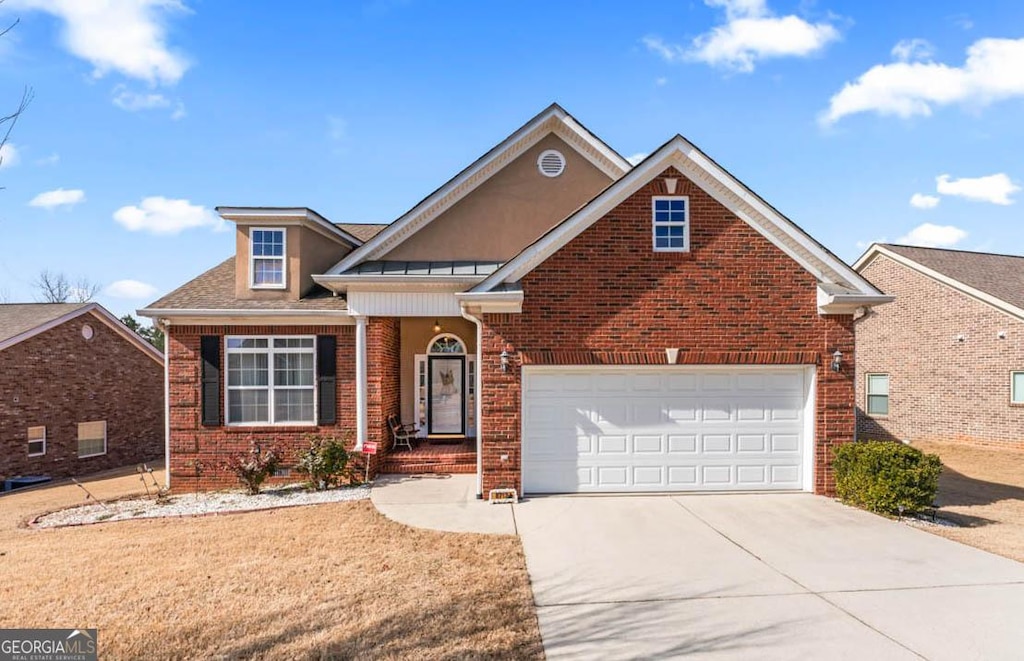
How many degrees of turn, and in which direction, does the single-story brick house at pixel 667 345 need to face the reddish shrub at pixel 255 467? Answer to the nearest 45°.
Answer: approximately 90° to its right

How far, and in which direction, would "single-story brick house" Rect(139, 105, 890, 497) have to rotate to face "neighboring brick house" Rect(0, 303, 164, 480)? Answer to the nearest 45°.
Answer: approximately 135° to its right

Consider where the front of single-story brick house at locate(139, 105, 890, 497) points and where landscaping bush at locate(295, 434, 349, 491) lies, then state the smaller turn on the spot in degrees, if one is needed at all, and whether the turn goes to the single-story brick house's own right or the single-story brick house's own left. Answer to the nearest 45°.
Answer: approximately 90° to the single-story brick house's own right

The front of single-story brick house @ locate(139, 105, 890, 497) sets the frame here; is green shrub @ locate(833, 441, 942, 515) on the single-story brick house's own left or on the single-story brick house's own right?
on the single-story brick house's own left

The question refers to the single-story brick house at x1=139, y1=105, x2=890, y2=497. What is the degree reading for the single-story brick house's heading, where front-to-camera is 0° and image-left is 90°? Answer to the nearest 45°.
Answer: approximately 0°
